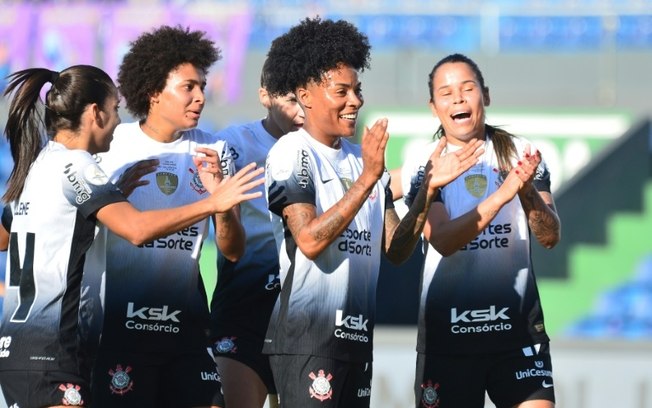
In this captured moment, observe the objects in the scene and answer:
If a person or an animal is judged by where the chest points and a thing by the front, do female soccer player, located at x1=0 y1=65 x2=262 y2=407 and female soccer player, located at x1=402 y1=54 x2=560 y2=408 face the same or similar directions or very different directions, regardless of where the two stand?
very different directions

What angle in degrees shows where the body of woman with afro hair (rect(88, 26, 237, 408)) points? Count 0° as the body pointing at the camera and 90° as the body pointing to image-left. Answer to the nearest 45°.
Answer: approximately 0°

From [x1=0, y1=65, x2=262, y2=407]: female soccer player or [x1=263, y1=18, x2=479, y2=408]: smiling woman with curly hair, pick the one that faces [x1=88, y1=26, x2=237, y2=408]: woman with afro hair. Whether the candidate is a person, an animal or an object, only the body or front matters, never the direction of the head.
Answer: the female soccer player

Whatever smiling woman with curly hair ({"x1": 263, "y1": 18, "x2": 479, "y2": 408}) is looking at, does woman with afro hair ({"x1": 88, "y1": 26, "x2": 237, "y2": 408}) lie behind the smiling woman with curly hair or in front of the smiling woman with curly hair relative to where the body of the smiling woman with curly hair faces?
behind

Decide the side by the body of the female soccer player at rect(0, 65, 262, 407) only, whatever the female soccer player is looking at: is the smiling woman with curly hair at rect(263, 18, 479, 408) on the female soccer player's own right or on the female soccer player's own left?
on the female soccer player's own right

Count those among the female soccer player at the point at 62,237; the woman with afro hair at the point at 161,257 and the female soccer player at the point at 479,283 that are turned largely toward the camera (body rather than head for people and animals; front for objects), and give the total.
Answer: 2

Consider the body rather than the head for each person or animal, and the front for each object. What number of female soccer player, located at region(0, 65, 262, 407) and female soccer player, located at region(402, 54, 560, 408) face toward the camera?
1

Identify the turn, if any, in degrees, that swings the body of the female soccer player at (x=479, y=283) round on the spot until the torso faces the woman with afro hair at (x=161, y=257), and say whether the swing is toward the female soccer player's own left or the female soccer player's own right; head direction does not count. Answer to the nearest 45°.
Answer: approximately 90° to the female soccer player's own right

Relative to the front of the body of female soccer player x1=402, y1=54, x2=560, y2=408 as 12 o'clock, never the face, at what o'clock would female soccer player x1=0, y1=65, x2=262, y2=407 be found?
female soccer player x1=0, y1=65, x2=262, y2=407 is roughly at 2 o'clock from female soccer player x1=402, y1=54, x2=560, y2=408.

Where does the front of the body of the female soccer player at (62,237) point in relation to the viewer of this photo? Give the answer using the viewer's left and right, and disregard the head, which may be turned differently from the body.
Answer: facing away from the viewer and to the right of the viewer
